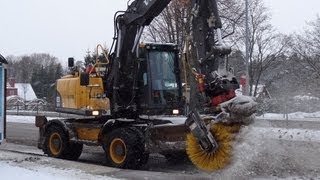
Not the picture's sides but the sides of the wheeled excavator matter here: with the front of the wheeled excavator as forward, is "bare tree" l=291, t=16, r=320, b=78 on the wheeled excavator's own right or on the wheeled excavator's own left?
on the wheeled excavator's own left

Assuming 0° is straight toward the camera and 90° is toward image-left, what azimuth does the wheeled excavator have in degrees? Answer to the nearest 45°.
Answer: approximately 315°
